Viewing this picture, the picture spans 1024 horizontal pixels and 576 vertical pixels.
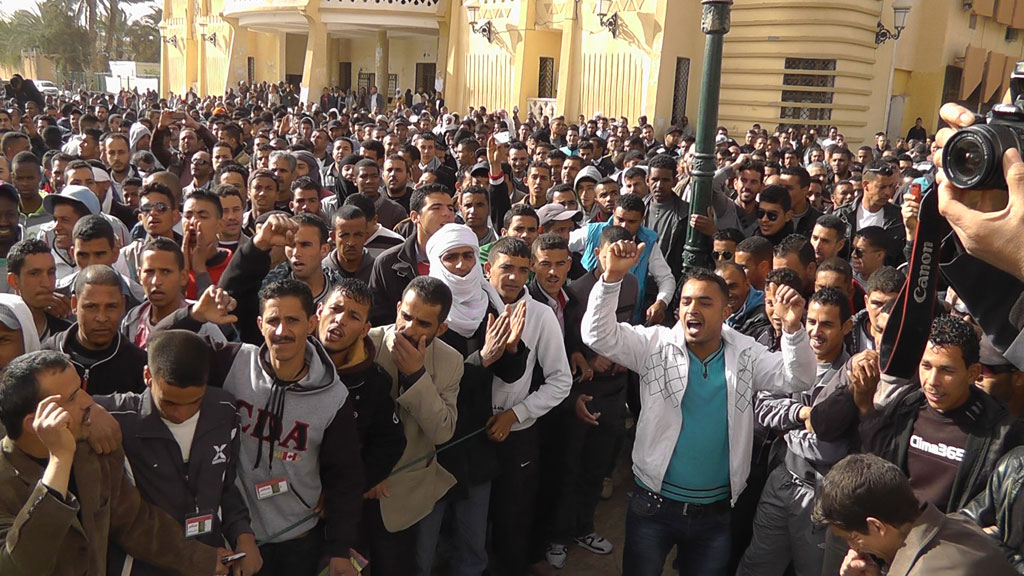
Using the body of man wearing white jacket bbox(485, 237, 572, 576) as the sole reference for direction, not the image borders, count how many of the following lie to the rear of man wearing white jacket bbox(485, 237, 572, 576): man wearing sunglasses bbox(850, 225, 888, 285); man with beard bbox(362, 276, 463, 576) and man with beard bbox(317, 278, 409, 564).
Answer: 1

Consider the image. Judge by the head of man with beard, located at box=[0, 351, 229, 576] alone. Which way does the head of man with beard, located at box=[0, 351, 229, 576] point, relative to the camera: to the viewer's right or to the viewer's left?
to the viewer's right

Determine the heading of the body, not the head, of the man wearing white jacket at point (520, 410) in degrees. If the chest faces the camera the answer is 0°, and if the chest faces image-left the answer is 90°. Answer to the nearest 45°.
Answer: approximately 45°

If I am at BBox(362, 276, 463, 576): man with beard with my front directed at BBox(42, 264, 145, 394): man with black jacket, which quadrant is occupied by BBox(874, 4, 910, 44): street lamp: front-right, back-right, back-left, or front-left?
back-right

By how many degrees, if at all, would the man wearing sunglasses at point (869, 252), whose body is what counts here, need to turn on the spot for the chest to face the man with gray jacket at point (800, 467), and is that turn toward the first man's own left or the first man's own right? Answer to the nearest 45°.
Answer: approximately 45° to the first man's own left

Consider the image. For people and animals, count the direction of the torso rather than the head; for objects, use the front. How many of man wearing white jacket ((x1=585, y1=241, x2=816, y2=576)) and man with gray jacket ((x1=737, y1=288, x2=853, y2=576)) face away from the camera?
0

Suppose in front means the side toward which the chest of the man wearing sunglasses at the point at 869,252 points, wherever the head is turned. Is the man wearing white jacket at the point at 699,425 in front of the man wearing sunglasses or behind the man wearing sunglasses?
in front

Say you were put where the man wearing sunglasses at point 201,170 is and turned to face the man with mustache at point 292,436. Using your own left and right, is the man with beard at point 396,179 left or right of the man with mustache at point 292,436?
left

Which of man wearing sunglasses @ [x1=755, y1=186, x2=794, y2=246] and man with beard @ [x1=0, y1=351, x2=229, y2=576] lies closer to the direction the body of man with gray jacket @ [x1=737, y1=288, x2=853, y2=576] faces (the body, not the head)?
the man with beard

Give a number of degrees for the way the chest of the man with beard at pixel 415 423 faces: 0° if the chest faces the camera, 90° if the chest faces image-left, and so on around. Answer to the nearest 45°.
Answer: approximately 45°

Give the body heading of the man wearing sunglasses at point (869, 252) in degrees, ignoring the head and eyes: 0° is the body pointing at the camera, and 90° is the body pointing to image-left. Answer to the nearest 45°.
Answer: approximately 45°

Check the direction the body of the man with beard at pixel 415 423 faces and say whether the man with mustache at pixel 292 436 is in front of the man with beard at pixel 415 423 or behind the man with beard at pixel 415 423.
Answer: in front
